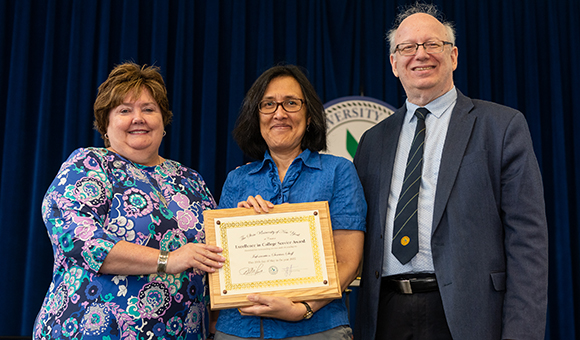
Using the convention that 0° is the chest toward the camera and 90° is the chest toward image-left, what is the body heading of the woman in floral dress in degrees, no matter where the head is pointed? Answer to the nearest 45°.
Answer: approximately 315°

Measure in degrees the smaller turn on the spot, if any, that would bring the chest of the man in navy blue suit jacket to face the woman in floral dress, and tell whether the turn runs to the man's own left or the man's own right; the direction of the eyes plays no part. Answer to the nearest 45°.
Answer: approximately 45° to the man's own right

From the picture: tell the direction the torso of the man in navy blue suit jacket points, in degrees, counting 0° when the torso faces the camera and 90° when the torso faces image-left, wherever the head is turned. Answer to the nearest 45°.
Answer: approximately 45°
